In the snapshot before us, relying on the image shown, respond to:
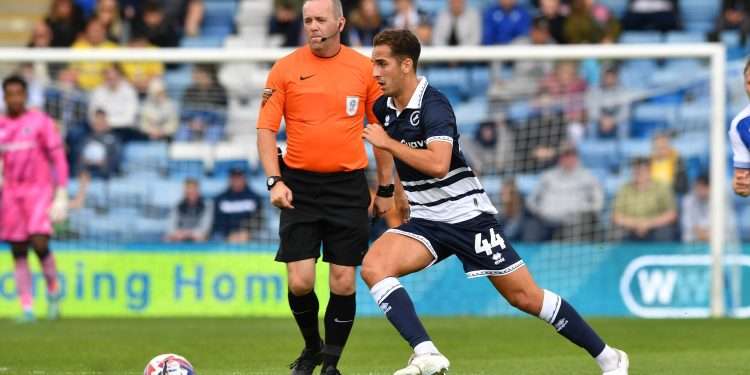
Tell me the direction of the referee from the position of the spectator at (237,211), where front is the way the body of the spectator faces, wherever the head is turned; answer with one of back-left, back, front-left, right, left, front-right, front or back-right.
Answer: front

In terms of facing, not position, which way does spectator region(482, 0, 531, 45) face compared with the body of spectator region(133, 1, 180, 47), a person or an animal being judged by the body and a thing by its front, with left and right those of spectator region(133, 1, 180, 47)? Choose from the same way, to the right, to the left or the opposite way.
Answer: the same way

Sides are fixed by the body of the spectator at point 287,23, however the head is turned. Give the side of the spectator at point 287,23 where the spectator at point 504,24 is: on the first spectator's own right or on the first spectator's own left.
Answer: on the first spectator's own left

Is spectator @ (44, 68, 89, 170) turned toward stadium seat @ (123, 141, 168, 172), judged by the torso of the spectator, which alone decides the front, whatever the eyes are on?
no

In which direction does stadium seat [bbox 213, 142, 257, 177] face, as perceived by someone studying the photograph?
facing the viewer

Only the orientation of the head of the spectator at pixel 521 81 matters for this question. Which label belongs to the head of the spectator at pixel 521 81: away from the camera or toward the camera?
toward the camera

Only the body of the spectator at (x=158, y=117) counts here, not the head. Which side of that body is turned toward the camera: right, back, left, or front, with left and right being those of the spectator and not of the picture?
front

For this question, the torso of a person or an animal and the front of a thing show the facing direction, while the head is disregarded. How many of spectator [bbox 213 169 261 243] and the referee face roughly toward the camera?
2

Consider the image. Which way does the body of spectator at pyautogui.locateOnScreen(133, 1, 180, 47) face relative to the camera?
toward the camera

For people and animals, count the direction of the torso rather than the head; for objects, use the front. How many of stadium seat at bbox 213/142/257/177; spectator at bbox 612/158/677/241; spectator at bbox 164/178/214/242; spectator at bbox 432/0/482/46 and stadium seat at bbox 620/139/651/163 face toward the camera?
5

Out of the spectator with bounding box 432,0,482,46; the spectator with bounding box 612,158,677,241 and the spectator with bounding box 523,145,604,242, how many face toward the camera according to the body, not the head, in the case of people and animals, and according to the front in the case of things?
3

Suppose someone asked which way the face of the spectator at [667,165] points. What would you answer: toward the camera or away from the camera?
toward the camera

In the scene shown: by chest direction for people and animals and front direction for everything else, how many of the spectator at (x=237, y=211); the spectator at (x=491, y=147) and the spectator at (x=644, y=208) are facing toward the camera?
3

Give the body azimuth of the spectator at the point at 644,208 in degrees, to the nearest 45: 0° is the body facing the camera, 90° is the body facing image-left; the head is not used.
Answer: approximately 0°

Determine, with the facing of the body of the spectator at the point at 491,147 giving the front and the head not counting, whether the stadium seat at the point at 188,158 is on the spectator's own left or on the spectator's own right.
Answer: on the spectator's own right

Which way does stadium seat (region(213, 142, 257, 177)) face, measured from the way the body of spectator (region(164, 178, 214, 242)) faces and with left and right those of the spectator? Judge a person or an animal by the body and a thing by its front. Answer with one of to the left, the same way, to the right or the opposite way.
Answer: the same way

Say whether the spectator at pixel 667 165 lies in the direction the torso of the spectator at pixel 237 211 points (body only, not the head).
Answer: no

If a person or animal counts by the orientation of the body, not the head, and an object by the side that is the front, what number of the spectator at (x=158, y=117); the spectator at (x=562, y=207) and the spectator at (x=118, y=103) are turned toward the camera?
3
